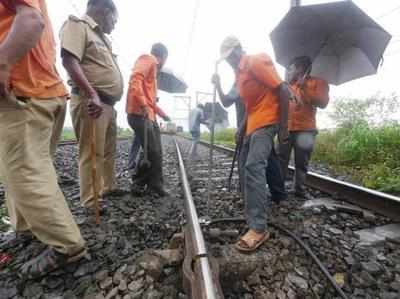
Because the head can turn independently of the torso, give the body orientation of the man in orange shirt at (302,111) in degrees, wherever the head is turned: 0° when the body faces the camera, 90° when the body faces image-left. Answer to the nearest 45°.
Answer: approximately 45°

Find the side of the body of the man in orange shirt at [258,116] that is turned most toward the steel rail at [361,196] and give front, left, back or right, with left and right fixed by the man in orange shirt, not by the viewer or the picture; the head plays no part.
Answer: back

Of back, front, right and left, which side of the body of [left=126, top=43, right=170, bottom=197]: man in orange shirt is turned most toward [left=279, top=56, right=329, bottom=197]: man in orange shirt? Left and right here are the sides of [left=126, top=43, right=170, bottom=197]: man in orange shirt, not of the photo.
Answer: front

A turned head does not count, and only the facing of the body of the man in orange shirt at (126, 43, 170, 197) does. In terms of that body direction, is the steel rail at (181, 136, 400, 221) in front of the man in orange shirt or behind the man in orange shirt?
in front

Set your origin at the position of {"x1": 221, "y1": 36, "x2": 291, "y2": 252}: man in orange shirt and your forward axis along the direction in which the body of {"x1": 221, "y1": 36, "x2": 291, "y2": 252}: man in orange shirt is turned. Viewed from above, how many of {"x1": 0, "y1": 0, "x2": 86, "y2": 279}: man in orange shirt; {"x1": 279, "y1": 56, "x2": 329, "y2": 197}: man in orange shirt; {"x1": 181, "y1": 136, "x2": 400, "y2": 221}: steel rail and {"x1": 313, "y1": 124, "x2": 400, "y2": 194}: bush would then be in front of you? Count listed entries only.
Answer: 1

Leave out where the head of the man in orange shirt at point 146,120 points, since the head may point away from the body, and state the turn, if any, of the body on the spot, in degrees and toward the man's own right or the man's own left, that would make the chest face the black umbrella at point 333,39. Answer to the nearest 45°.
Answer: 0° — they already face it

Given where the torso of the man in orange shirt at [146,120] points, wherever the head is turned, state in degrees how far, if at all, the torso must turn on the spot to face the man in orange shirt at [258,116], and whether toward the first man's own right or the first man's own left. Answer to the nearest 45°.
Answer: approximately 45° to the first man's own right

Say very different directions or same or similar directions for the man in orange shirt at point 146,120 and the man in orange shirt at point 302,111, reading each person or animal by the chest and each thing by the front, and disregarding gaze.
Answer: very different directions

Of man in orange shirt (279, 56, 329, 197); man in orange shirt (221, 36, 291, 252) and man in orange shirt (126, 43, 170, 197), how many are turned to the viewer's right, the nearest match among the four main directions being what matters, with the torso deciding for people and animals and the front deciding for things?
1

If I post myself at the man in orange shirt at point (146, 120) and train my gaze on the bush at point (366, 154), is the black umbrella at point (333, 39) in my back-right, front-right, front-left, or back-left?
front-right

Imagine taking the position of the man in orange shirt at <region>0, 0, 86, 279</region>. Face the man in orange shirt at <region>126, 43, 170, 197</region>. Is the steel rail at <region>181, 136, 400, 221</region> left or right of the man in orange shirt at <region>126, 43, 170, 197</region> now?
right

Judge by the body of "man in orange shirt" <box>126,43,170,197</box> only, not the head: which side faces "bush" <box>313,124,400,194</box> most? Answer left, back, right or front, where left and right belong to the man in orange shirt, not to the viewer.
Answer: front

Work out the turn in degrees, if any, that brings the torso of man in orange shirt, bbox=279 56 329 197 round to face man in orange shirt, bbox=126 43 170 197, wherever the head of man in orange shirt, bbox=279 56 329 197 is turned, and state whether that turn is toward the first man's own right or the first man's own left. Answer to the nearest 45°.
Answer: approximately 45° to the first man's own right

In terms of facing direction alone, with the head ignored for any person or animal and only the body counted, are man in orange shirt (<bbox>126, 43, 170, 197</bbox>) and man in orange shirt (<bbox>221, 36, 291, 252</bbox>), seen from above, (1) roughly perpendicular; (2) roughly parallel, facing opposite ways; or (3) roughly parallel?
roughly parallel, facing opposite ways

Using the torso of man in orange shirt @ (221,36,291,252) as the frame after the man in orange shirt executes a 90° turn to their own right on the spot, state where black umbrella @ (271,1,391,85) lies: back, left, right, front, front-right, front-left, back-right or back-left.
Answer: right

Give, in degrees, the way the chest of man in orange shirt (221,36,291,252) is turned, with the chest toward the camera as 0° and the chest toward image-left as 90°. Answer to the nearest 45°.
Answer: approximately 45°

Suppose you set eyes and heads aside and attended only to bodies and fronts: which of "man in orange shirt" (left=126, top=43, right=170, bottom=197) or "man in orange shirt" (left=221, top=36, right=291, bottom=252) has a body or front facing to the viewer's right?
"man in orange shirt" (left=126, top=43, right=170, bottom=197)

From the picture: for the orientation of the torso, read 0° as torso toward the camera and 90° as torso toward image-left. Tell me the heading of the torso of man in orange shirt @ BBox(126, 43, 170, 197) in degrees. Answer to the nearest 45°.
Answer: approximately 270°
